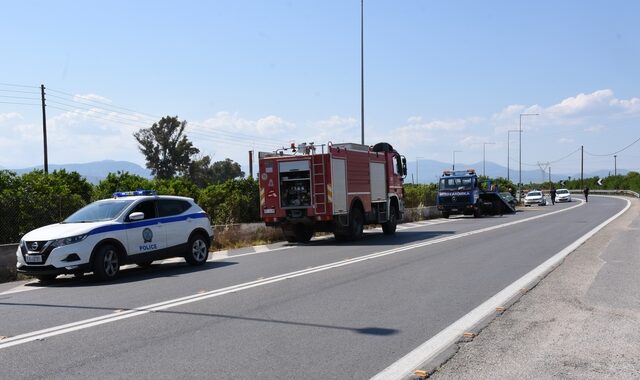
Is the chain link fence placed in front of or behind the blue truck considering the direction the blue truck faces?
in front

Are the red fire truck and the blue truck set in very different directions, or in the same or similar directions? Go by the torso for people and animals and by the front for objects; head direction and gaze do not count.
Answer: very different directions

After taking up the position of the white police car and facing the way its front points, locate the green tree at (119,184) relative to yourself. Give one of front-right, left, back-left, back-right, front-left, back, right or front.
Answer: back-right

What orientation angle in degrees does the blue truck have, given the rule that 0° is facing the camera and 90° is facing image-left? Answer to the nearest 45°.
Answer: approximately 45°

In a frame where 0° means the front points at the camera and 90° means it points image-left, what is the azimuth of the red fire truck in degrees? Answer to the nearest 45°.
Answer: approximately 225°

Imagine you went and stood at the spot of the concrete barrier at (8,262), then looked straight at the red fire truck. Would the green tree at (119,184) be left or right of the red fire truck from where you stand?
left

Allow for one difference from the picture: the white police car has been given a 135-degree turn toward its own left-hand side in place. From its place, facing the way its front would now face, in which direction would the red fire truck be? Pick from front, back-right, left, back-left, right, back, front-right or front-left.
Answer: front-left

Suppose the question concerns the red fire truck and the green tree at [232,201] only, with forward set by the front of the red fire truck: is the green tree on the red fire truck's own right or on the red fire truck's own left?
on the red fire truck's own left

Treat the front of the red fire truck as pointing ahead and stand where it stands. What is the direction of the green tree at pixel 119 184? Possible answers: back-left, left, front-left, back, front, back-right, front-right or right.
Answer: back-left

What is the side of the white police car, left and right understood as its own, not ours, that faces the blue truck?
back

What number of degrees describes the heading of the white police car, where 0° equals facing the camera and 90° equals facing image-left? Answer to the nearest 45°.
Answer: approximately 45°
